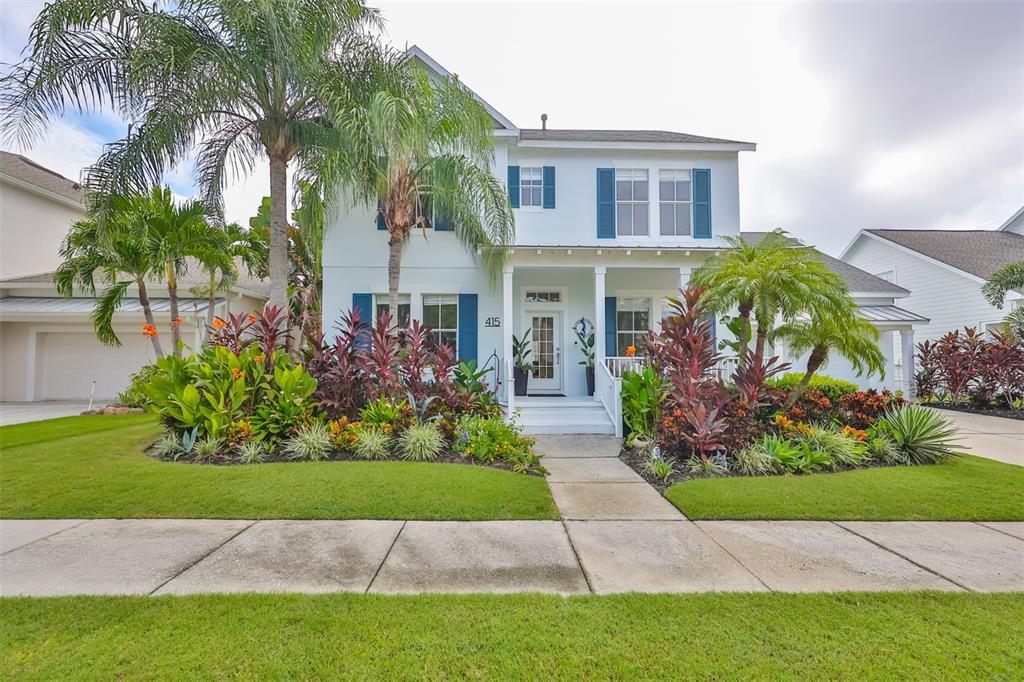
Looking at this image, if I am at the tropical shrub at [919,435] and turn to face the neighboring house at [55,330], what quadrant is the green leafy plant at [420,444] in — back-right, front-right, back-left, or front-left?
front-left

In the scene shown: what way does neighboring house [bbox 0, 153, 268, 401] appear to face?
toward the camera

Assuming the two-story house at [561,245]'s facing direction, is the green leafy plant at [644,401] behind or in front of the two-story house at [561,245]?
in front

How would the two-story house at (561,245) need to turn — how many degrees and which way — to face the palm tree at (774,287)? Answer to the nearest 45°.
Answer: approximately 45° to its left

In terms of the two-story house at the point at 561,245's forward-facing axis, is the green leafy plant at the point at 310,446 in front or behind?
in front

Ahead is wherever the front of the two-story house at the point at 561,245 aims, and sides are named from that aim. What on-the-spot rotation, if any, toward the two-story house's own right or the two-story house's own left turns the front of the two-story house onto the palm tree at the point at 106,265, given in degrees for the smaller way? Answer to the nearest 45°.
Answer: approximately 90° to the two-story house's own right

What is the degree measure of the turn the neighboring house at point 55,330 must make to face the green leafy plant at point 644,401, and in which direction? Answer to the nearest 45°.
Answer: approximately 45° to its left

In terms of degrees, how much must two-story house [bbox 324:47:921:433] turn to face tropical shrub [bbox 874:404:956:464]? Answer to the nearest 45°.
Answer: approximately 45° to its left

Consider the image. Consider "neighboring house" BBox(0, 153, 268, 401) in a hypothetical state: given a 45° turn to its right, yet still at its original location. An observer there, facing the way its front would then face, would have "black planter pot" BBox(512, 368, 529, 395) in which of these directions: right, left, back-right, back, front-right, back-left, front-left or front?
left

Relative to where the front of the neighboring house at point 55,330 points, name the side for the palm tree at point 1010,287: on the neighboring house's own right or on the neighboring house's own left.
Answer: on the neighboring house's own left

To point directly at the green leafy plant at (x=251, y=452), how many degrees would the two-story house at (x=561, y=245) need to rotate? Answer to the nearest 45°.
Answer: approximately 45° to its right

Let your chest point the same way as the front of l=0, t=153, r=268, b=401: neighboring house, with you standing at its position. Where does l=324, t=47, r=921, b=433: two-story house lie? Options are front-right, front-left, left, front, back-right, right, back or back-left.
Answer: front-left

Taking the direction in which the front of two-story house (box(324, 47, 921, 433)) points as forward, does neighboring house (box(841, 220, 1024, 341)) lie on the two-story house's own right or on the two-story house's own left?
on the two-story house's own left

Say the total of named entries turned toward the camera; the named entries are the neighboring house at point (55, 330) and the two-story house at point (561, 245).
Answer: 2

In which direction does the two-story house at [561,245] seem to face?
toward the camera

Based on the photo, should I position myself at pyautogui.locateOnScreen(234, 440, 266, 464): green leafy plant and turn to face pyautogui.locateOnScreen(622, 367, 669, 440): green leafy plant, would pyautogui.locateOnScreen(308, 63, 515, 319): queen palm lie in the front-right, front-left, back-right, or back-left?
front-left
